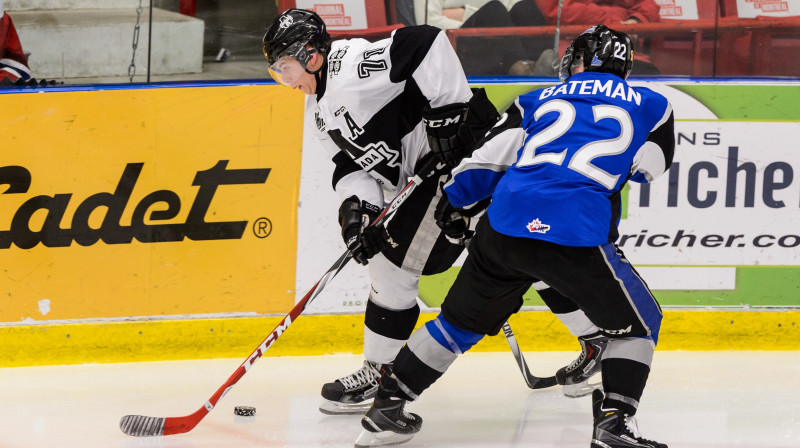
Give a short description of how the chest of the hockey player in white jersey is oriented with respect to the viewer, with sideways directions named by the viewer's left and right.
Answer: facing the viewer and to the left of the viewer

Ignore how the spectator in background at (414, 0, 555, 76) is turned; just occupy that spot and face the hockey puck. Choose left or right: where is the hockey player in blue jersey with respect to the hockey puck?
left

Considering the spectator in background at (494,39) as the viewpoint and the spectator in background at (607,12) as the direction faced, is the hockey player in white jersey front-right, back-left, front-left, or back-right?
back-right

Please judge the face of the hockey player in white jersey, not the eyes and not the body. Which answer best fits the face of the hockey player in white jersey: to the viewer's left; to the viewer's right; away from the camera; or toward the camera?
to the viewer's left

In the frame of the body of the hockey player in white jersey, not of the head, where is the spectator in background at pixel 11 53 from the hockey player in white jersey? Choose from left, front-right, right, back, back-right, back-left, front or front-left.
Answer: right

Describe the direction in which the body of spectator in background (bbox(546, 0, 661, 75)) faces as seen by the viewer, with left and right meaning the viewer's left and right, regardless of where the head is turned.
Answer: facing the viewer

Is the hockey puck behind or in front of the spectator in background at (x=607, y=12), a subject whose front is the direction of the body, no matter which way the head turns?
in front

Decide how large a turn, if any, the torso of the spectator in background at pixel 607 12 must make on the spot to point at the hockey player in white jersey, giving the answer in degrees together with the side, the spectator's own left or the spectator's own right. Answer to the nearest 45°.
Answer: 0° — they already face them

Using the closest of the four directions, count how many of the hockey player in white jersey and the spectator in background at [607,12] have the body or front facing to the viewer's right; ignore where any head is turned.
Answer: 0

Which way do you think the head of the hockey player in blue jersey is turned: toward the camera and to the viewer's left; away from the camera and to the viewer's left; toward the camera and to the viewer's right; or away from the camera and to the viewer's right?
away from the camera and to the viewer's left

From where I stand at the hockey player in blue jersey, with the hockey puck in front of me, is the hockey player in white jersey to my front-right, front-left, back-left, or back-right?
front-right

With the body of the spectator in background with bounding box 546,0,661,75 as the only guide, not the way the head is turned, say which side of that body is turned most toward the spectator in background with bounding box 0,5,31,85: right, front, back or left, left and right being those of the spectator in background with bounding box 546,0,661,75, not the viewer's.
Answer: right

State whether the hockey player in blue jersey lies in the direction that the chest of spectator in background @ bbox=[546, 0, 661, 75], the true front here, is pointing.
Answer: yes
